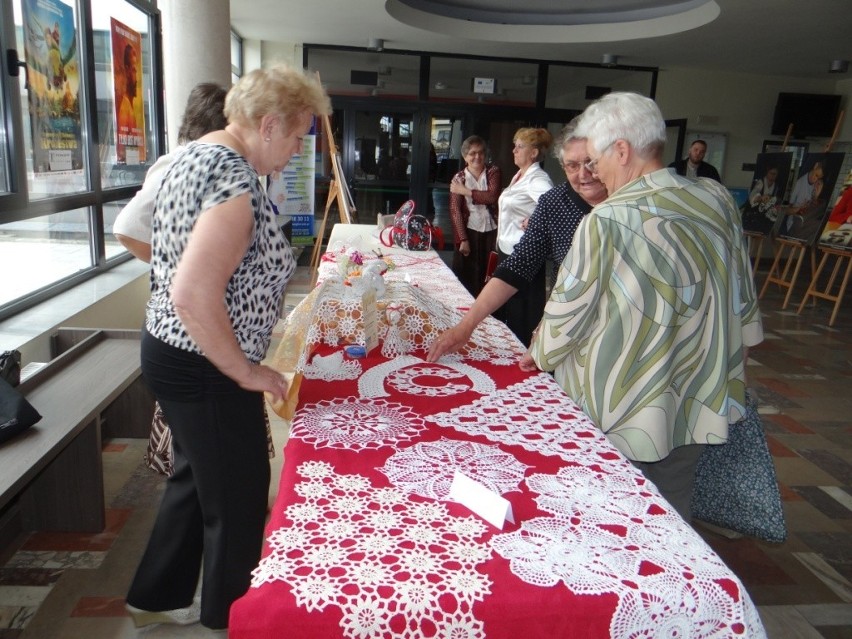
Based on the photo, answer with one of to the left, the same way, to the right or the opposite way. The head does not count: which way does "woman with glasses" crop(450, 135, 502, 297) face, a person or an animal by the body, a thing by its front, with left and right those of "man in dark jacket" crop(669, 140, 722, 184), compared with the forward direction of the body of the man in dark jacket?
the same way

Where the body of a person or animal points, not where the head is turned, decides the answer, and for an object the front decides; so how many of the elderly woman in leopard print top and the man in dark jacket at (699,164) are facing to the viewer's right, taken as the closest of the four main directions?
1

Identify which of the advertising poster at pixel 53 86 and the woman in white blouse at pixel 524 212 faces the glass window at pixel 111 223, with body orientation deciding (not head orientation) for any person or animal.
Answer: the woman in white blouse

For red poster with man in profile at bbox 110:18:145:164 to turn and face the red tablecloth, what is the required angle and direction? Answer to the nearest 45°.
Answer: approximately 45° to its right

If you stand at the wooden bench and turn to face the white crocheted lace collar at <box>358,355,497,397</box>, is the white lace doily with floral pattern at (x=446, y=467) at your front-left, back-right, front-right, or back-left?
front-right

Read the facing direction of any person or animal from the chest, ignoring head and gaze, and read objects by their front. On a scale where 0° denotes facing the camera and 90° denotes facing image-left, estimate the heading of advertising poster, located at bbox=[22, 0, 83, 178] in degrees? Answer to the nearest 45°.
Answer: approximately 315°

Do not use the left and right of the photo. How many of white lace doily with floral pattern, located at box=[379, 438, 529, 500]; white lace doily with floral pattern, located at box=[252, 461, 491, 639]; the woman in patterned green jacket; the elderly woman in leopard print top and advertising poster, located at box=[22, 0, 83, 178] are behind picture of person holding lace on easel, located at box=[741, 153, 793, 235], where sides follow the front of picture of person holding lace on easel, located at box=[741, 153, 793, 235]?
0

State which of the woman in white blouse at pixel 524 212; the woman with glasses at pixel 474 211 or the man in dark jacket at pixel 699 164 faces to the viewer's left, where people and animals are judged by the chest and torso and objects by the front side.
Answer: the woman in white blouse

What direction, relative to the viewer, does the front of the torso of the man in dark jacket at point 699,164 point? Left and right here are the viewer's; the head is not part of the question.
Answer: facing the viewer

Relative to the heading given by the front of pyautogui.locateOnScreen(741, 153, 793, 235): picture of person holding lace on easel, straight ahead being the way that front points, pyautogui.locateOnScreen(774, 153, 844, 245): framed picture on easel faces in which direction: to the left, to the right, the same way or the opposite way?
the same way

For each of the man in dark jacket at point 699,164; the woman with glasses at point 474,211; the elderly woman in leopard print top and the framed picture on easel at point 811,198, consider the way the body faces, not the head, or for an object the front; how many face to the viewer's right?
1

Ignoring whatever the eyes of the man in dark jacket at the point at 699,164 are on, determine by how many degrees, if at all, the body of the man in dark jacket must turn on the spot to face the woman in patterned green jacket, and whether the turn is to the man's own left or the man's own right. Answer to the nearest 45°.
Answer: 0° — they already face them

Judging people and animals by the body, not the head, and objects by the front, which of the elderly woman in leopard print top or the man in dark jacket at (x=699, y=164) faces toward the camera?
the man in dark jacket

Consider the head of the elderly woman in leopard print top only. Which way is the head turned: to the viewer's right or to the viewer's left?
to the viewer's right

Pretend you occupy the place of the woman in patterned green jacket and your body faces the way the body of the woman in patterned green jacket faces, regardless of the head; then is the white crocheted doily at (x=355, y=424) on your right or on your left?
on your left

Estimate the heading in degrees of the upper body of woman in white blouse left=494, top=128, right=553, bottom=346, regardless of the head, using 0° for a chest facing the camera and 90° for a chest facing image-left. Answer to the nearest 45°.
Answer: approximately 90°

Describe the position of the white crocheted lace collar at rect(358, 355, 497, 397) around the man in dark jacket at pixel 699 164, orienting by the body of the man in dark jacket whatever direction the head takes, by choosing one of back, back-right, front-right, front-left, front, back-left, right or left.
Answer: front

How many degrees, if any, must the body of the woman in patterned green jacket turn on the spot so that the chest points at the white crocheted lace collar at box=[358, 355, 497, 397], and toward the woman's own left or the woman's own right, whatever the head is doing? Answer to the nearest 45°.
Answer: approximately 45° to the woman's own left
